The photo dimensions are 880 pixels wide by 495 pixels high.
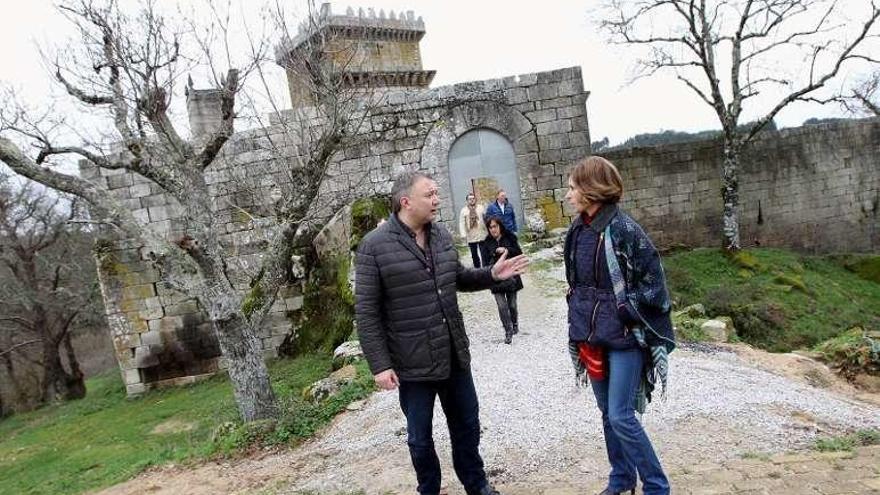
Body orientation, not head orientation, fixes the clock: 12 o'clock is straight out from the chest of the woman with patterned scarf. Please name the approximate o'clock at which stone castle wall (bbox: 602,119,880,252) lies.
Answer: The stone castle wall is roughly at 5 o'clock from the woman with patterned scarf.

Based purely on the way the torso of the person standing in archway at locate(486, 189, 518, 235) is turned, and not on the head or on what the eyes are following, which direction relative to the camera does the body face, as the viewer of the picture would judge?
toward the camera

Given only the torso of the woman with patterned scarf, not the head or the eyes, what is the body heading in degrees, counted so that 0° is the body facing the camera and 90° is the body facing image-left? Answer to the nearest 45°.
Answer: approximately 45°

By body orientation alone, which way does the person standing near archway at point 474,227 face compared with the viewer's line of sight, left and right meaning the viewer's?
facing the viewer

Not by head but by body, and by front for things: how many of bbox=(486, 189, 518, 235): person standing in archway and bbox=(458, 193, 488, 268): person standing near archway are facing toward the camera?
2

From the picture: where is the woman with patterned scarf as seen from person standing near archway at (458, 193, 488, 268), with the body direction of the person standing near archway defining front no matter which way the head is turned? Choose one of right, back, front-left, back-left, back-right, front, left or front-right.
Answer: front

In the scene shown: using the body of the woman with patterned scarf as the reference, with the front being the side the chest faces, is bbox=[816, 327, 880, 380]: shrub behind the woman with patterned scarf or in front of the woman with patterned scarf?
behind

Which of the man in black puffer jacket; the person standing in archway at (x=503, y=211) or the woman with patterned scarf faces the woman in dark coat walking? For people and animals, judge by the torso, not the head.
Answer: the person standing in archway

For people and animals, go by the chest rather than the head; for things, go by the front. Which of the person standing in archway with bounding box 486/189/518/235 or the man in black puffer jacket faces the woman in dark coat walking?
the person standing in archway

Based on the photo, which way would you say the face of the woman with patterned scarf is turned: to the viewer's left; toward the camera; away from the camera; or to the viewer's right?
to the viewer's left

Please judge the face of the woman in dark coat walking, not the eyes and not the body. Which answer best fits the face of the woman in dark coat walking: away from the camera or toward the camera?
toward the camera

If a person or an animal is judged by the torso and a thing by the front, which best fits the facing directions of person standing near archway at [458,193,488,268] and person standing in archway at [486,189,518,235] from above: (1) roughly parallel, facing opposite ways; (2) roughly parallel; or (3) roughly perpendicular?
roughly parallel

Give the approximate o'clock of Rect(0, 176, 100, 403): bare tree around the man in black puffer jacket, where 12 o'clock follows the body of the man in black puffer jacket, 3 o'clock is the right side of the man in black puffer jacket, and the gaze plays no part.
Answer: The bare tree is roughly at 6 o'clock from the man in black puffer jacket.

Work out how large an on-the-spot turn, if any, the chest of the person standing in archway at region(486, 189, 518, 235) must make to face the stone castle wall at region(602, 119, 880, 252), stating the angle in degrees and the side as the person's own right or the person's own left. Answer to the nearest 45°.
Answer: approximately 135° to the person's own left

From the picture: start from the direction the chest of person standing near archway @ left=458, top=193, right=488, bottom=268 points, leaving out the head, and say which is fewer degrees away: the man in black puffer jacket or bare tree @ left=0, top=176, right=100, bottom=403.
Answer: the man in black puffer jacket
